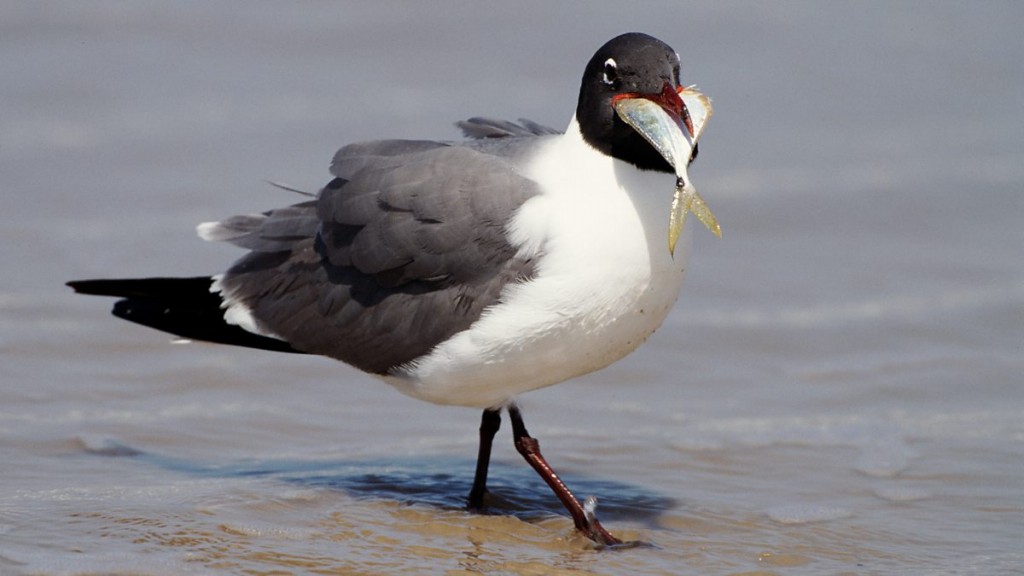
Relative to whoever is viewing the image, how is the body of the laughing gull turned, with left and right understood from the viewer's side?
facing the viewer and to the right of the viewer
